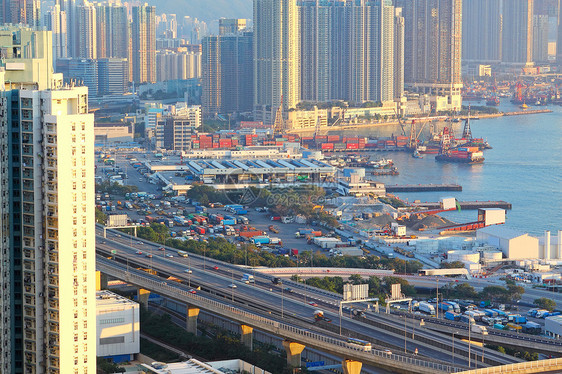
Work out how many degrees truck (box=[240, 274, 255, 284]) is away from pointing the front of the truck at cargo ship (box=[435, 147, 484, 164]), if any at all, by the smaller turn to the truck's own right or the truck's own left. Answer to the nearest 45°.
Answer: approximately 135° to the truck's own left

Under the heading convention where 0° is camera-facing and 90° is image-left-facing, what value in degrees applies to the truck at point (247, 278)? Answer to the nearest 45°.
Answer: approximately 315°

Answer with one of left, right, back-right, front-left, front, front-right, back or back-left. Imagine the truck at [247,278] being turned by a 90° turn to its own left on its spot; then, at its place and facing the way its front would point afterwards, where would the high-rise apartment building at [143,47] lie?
front-left

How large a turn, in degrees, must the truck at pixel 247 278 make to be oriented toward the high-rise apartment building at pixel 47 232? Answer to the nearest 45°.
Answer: approximately 45° to its right

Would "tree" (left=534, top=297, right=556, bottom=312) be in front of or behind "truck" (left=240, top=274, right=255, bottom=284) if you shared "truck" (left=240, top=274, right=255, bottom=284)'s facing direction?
in front

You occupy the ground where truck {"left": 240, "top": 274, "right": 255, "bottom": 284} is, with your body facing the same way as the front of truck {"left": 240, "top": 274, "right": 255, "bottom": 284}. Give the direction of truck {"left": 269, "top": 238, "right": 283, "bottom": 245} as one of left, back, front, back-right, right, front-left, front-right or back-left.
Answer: back-left

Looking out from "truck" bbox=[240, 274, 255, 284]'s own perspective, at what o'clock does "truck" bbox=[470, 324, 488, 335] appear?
"truck" bbox=[470, 324, 488, 335] is roughly at 12 o'clock from "truck" bbox=[240, 274, 255, 284].

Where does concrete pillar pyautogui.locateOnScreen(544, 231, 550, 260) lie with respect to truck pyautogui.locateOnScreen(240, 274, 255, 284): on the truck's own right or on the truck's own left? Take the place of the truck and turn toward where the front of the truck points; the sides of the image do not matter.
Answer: on the truck's own left

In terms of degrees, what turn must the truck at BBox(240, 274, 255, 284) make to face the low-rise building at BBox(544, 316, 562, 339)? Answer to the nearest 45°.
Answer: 0° — it already faces it

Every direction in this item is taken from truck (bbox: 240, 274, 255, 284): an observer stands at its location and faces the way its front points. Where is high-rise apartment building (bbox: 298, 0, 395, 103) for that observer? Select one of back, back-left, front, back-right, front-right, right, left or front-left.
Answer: back-left

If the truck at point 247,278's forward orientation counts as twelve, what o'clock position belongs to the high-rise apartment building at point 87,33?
The high-rise apartment building is roughly at 7 o'clock from the truck.

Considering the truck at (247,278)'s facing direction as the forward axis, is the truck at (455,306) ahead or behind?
ahead

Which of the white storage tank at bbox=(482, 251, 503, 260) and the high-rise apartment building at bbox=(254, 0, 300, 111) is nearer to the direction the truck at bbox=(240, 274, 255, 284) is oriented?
the white storage tank

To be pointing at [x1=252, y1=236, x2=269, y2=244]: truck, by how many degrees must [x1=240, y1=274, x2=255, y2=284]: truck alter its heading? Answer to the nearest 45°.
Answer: approximately 135° to its left
